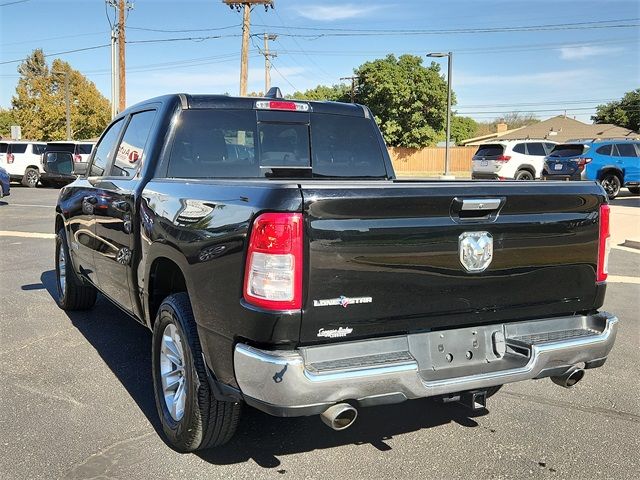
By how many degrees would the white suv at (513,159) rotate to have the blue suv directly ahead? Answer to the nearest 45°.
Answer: approximately 45° to its right

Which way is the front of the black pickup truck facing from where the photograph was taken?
facing away from the viewer and to the left of the viewer

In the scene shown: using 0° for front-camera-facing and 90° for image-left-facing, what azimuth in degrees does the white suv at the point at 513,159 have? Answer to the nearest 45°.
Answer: approximately 225°

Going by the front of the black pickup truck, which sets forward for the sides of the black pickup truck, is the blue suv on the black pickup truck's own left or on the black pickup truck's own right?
on the black pickup truck's own right

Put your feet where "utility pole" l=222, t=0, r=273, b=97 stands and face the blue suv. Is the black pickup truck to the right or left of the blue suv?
right

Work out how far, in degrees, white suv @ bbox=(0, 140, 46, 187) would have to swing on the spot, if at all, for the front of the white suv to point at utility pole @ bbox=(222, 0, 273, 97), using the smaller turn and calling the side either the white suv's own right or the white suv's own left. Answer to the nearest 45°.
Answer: approximately 45° to the white suv's own right

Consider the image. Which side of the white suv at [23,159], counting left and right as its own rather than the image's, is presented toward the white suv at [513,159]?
right
